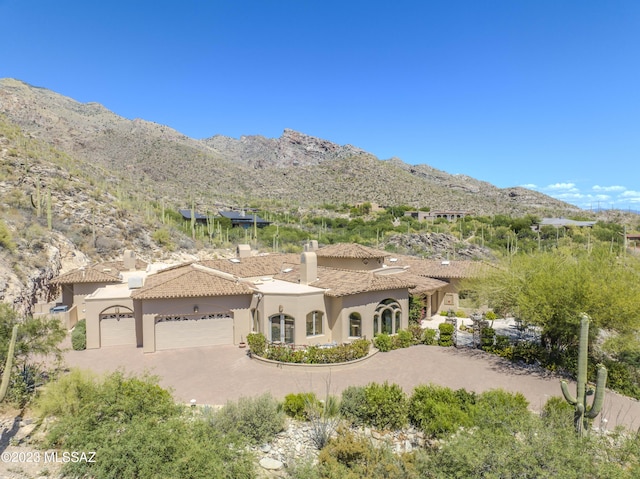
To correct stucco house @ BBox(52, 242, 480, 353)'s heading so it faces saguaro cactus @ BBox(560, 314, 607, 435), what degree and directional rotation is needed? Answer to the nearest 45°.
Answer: approximately 45° to its left

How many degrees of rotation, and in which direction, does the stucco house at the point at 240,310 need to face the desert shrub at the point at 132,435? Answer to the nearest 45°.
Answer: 0° — it already faces it

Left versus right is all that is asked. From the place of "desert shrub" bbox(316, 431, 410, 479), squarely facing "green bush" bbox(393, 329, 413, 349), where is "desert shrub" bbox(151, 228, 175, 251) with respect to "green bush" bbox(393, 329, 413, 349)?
left

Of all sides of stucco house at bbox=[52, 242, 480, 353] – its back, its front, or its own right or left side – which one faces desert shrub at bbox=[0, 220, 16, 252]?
right

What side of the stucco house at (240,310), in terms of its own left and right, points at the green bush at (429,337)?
left

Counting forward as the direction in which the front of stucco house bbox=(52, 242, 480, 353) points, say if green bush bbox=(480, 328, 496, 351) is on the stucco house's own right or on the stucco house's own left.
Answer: on the stucco house's own left

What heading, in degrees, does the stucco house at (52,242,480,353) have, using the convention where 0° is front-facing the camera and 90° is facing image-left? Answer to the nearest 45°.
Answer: approximately 0°

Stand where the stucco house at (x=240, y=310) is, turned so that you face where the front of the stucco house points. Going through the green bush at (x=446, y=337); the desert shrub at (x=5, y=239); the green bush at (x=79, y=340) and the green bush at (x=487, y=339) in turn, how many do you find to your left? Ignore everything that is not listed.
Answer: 2

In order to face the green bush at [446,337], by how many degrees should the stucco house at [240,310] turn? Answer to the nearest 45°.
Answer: approximately 90° to its left

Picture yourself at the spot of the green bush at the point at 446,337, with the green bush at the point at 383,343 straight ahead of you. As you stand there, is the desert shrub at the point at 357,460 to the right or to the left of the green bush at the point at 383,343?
left

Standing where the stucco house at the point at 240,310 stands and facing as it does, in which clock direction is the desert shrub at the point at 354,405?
The desert shrub is roughly at 11 o'clock from the stucco house.

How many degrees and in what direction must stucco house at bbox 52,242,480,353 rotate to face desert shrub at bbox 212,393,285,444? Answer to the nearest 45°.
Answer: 0° — it already faces it

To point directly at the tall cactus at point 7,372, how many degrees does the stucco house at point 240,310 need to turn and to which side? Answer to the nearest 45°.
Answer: approximately 45° to its right

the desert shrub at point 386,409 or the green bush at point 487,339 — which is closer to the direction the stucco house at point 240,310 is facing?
the desert shrub

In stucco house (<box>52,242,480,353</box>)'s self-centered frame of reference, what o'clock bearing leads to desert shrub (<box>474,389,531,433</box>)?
The desert shrub is roughly at 11 o'clock from the stucco house.
